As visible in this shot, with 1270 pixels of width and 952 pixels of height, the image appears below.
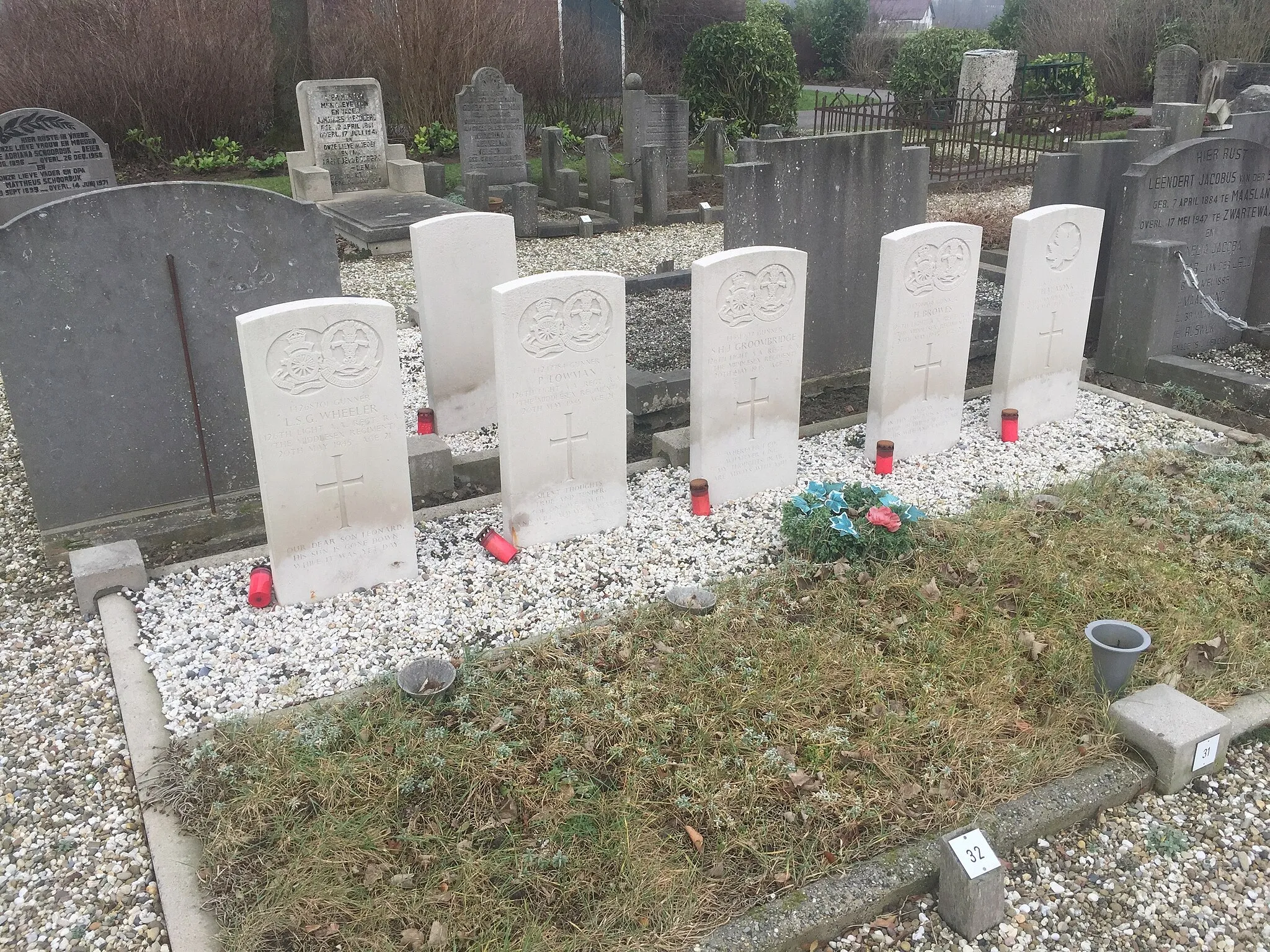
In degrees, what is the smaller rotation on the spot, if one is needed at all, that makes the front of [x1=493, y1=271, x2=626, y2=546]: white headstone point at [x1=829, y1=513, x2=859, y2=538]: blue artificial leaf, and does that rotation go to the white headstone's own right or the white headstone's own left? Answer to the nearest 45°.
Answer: approximately 45° to the white headstone's own left

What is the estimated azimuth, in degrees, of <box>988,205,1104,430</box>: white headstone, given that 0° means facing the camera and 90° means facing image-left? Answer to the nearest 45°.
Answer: approximately 315°

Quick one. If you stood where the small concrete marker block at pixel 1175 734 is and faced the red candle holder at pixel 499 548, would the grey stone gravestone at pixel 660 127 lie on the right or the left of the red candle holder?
right

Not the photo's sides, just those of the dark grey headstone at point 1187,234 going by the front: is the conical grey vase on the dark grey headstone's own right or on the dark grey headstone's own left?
on the dark grey headstone's own right
